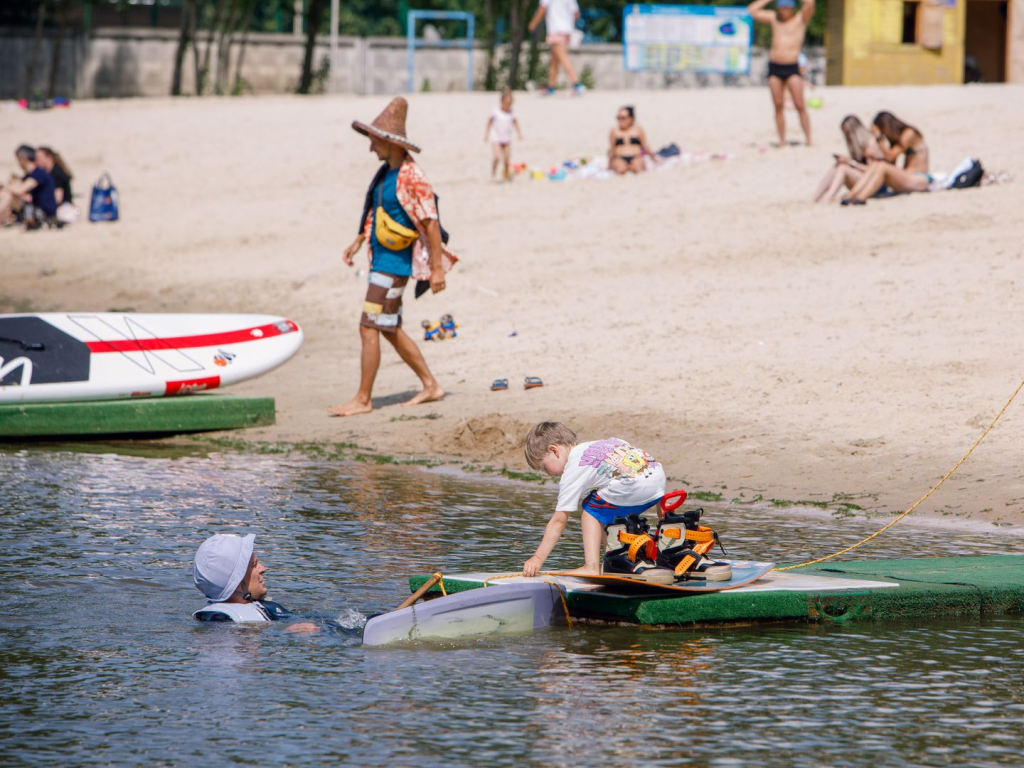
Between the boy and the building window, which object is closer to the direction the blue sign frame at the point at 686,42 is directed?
the boy

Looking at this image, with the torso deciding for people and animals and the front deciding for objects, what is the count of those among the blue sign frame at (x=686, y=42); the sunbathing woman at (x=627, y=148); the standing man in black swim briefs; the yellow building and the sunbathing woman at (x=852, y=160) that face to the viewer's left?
1

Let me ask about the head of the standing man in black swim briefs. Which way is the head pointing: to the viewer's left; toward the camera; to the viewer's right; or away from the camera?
toward the camera

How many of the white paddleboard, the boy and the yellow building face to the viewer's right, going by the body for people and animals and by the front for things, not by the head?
1

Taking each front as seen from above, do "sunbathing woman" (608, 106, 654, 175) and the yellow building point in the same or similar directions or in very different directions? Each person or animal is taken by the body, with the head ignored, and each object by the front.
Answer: same or similar directions

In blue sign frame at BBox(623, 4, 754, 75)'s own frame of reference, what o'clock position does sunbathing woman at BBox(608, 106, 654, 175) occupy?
The sunbathing woman is roughly at 12 o'clock from the blue sign frame.

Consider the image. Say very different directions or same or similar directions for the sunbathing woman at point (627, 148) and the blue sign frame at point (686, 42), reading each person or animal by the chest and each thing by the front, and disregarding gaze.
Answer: same or similar directions

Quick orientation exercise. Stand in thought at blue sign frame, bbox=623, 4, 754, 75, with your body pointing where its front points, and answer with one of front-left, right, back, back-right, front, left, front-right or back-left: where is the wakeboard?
front

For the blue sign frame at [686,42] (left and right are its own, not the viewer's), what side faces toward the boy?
front

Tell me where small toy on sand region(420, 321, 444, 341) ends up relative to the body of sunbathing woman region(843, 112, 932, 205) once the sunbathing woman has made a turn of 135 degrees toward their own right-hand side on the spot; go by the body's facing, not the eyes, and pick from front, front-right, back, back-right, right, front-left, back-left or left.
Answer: back

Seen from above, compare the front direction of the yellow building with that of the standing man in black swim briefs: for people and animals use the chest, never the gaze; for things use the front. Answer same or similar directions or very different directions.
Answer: same or similar directions

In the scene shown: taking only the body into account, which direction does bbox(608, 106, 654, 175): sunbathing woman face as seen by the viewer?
toward the camera

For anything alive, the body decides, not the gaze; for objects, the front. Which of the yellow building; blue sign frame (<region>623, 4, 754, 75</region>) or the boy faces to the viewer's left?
the boy

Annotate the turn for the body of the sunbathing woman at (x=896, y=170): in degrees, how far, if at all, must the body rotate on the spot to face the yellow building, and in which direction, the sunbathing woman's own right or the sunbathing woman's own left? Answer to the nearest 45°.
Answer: approximately 90° to the sunbathing woman's own right

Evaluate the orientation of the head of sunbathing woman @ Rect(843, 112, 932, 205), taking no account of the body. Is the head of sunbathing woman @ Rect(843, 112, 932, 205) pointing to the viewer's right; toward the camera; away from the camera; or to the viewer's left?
to the viewer's left

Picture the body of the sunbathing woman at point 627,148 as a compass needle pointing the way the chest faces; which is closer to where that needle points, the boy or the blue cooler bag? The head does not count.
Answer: the boy

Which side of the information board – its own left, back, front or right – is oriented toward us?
front

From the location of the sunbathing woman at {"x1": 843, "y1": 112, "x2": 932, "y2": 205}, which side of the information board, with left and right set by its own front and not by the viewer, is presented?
front
